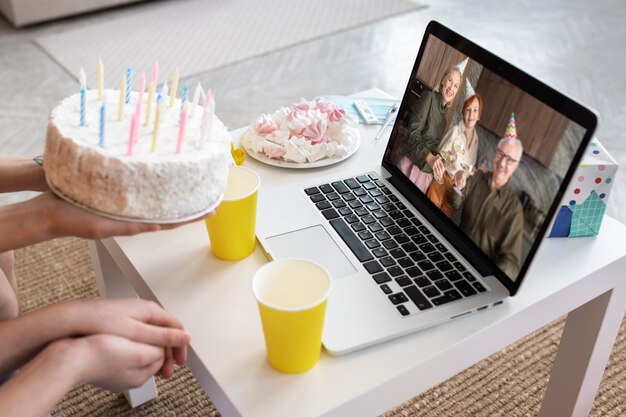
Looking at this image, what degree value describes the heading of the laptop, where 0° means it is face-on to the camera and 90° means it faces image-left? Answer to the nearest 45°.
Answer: approximately 45°
